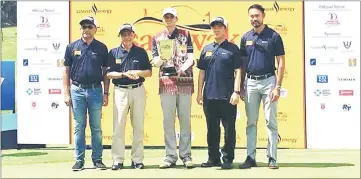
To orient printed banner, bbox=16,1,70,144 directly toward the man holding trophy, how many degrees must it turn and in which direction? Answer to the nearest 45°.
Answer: approximately 45° to its left

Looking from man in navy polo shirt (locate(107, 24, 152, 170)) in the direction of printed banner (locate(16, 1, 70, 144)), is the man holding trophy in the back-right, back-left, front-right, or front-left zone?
back-right

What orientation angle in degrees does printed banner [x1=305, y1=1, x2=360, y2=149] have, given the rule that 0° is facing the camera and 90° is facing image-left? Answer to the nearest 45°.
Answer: approximately 0°
